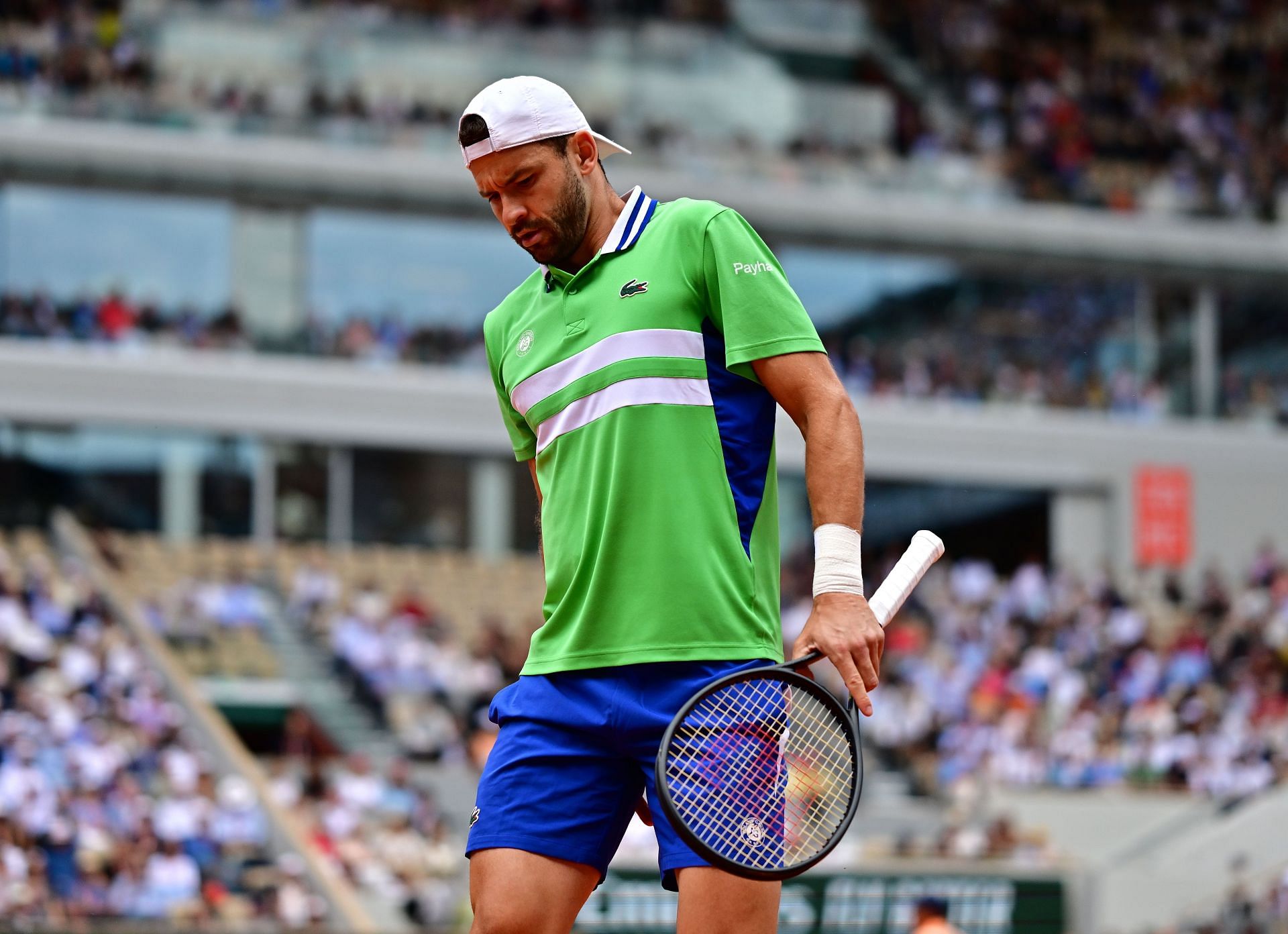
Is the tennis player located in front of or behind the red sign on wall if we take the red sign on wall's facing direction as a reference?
in front

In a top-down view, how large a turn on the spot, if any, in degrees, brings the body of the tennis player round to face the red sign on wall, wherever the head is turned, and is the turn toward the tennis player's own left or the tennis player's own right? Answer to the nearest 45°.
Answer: approximately 135° to the tennis player's own right

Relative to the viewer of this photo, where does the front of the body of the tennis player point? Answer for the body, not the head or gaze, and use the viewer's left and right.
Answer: facing the viewer and to the left of the viewer

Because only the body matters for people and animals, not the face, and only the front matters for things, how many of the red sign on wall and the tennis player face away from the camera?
0

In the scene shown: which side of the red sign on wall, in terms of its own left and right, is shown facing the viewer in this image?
front
